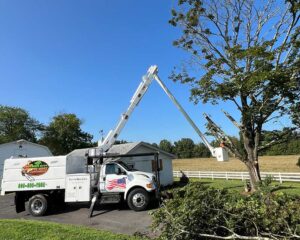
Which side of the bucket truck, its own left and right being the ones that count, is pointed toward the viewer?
right

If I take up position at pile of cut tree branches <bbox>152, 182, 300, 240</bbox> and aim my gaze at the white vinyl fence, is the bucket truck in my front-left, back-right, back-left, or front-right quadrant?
front-left

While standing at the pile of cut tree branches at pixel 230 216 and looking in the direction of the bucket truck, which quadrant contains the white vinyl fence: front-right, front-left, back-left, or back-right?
front-right

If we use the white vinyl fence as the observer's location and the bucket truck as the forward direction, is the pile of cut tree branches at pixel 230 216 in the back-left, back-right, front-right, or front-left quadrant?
front-left

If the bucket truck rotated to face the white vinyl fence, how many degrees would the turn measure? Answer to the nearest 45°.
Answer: approximately 45° to its left

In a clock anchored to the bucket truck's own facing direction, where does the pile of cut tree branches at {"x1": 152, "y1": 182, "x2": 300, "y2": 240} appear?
The pile of cut tree branches is roughly at 2 o'clock from the bucket truck.
